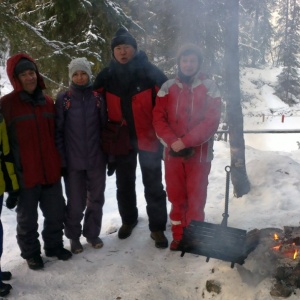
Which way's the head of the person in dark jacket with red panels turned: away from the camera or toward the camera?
toward the camera

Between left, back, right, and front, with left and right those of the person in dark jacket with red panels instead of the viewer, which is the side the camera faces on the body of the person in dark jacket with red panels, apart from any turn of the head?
front

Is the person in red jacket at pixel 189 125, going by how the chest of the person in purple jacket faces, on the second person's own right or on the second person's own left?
on the second person's own left

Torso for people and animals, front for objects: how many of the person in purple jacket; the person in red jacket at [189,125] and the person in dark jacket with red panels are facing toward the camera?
3

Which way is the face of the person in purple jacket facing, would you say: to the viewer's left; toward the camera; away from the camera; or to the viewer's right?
toward the camera

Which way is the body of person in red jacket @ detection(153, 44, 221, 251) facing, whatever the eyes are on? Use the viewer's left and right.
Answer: facing the viewer

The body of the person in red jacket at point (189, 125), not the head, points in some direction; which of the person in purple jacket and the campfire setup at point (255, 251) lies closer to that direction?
the campfire setup

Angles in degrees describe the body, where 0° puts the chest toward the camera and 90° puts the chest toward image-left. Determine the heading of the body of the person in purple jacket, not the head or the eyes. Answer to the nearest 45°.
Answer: approximately 0°

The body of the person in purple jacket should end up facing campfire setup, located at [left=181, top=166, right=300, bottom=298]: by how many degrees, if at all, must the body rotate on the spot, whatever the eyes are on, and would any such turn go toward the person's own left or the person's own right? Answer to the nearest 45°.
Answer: approximately 45° to the person's own left

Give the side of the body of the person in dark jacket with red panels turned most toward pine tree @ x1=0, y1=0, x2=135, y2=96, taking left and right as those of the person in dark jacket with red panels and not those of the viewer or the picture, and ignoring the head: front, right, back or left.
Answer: back

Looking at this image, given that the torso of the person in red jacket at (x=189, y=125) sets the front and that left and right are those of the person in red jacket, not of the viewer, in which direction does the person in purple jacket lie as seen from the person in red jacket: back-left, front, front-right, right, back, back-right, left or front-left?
right

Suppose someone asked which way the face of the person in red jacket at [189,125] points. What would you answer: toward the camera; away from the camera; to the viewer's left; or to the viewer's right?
toward the camera

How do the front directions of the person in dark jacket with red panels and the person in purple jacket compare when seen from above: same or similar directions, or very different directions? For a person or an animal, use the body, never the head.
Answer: same or similar directions

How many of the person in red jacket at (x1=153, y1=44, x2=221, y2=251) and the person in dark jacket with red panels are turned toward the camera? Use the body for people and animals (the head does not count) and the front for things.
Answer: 2

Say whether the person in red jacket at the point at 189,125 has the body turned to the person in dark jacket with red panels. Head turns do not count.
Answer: no
